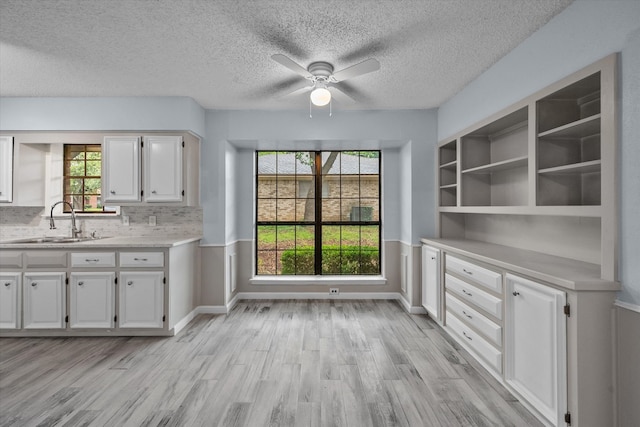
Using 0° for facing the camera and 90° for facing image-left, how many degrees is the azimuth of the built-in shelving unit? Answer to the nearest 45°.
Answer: approximately 45°

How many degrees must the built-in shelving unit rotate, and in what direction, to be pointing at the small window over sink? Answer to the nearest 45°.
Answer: approximately 45° to its right

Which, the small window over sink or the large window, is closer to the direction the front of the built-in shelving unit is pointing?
the small window over sink

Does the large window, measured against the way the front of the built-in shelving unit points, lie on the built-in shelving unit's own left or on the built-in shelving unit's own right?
on the built-in shelving unit's own right
